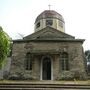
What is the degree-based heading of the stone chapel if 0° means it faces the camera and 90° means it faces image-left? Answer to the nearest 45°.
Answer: approximately 0°
